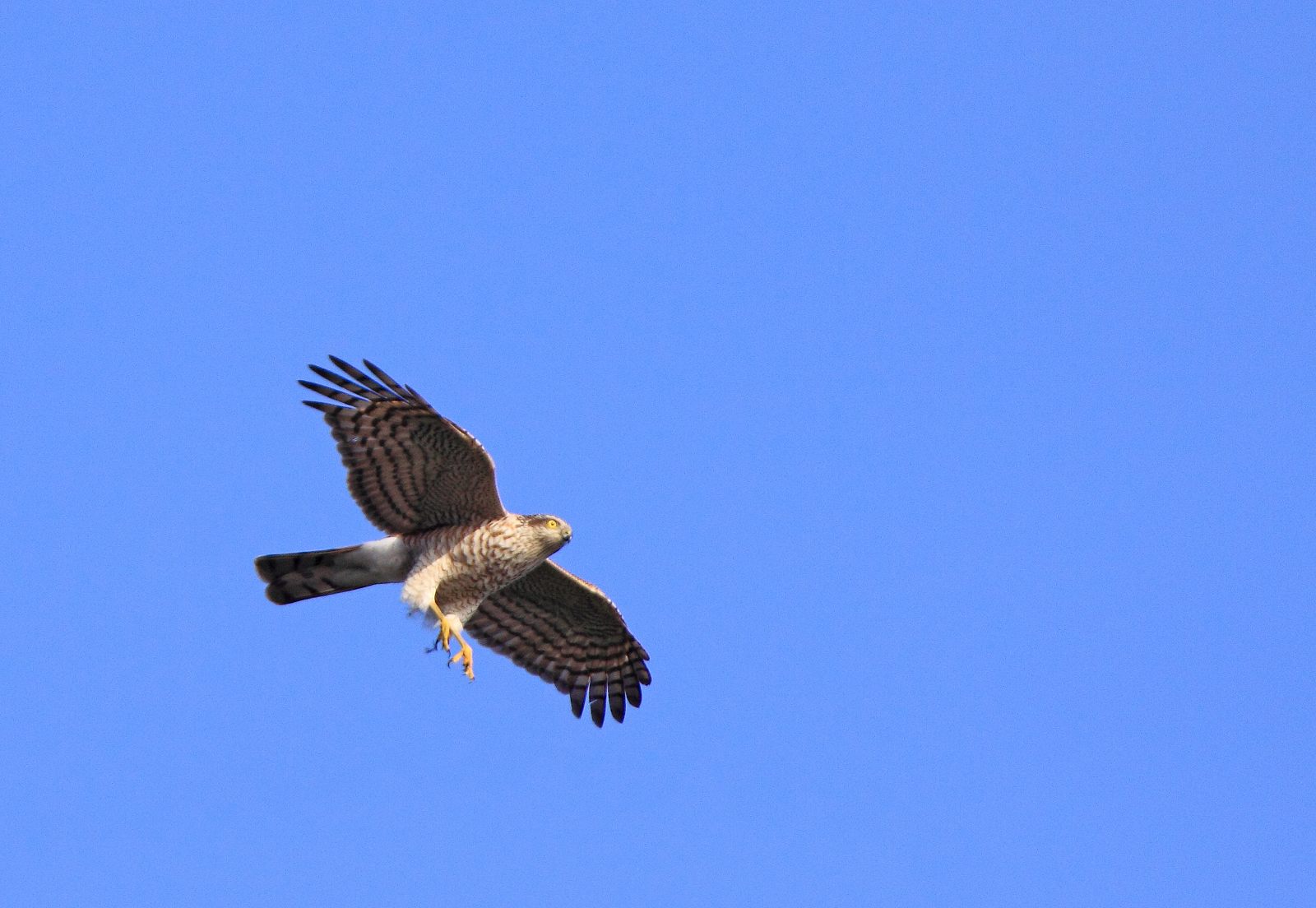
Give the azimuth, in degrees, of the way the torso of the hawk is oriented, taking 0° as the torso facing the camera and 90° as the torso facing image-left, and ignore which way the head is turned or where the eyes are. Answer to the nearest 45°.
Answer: approximately 270°
